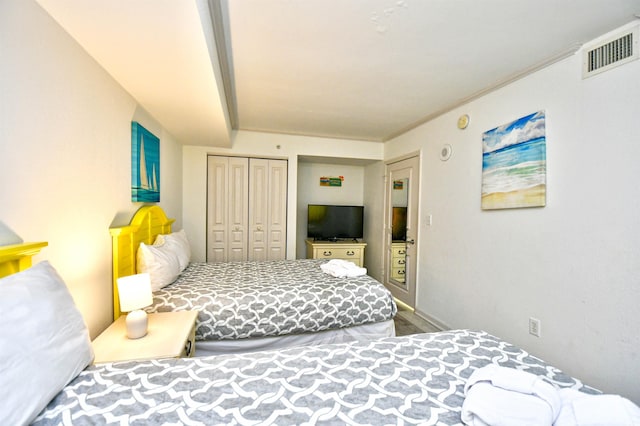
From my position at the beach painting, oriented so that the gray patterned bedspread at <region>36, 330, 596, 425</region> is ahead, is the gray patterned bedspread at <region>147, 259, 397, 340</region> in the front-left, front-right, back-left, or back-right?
front-right

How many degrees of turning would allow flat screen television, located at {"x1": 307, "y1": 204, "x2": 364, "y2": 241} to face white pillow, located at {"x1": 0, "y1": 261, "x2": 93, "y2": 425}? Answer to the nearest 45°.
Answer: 0° — it already faces it

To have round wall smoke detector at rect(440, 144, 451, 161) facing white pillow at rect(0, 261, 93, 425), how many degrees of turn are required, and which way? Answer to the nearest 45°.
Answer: approximately 45° to its left

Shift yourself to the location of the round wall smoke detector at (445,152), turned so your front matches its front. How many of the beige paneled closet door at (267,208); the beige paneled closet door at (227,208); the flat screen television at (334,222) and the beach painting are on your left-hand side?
1

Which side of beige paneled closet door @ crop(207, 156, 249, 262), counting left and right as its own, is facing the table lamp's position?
front

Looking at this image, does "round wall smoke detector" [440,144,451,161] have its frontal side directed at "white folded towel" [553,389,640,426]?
no

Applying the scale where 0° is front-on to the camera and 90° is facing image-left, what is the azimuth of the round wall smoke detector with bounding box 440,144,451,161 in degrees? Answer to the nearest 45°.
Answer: approximately 45°

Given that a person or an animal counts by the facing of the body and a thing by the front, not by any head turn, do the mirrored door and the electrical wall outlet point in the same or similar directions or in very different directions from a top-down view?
same or similar directions

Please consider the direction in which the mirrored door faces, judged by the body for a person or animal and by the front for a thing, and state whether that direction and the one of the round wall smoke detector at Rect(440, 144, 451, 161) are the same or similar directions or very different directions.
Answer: same or similar directions

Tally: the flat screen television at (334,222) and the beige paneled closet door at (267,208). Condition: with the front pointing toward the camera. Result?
2

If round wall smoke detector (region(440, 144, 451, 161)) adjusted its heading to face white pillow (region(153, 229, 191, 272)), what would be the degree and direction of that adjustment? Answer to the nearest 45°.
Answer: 0° — it already faces it

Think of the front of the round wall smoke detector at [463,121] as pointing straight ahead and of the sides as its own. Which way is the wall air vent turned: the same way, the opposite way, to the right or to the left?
the same way

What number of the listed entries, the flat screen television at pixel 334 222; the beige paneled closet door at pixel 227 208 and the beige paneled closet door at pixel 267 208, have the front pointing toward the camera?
3

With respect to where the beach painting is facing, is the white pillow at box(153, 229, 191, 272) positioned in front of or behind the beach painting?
in front

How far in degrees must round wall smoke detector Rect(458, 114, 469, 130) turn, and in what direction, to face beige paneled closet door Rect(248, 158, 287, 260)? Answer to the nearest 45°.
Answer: approximately 45° to its right

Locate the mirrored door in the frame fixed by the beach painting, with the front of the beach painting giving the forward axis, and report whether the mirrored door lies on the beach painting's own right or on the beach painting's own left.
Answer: on the beach painting's own right

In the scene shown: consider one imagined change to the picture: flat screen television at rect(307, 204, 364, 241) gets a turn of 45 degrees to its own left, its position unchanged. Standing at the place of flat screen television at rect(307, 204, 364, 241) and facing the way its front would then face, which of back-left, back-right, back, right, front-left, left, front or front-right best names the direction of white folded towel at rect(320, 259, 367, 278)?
front-right

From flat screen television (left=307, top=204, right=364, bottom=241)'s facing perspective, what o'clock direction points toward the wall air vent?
The wall air vent is roughly at 11 o'clock from the flat screen television.

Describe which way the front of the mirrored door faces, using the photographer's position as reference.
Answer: facing the viewer and to the left of the viewer

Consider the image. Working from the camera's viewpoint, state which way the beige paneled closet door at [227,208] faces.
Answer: facing the viewer

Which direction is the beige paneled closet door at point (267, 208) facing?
toward the camera

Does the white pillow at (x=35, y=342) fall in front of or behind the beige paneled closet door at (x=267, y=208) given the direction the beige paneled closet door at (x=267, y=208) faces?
in front

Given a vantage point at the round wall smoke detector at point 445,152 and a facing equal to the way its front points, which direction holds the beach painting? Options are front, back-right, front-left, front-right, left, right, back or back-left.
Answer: left
